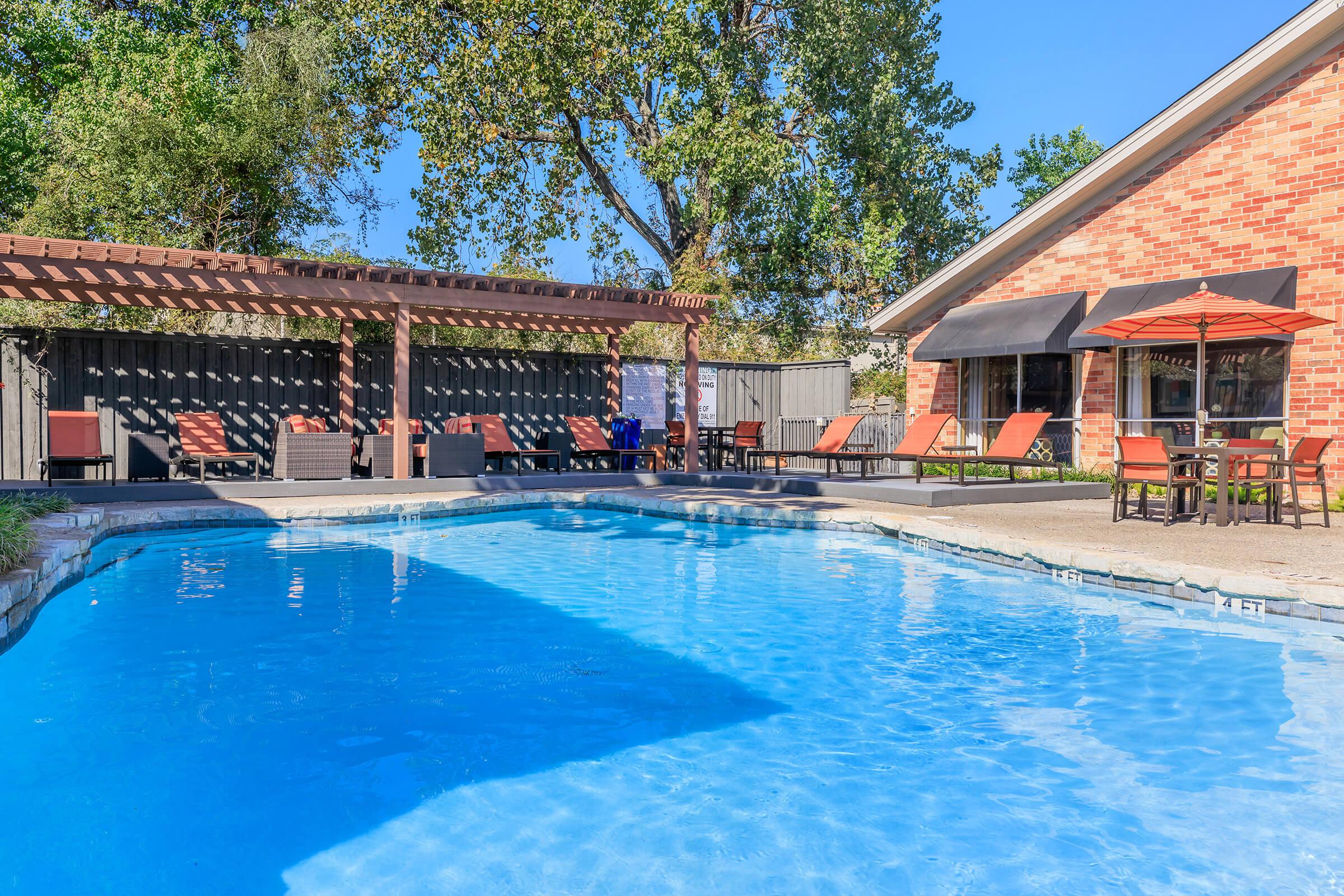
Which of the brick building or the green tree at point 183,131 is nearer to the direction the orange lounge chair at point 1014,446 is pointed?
the green tree

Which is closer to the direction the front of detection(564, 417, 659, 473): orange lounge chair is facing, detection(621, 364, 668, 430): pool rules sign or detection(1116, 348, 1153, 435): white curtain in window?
the white curtain in window

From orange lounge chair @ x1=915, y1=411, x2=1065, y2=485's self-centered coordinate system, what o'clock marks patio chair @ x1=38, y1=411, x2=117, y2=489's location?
The patio chair is roughly at 1 o'clock from the orange lounge chair.

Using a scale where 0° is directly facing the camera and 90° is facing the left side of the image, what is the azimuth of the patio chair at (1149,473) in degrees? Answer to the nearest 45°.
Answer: approximately 225°

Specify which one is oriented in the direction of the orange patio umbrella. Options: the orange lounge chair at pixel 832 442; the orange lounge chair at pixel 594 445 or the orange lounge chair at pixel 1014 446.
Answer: the orange lounge chair at pixel 594 445

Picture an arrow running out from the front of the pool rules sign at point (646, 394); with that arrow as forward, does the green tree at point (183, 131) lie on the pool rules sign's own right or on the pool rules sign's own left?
on the pool rules sign's own right

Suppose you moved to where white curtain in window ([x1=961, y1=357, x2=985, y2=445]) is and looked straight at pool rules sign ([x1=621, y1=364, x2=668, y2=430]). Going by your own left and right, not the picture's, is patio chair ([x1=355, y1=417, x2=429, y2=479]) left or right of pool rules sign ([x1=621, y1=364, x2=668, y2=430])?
left
